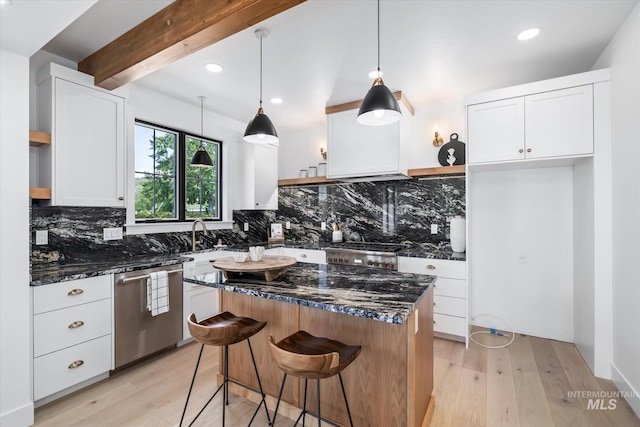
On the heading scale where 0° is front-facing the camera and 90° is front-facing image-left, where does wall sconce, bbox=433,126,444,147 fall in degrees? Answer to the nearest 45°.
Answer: approximately 0°

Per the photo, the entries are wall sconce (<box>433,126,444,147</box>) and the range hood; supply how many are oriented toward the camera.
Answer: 2

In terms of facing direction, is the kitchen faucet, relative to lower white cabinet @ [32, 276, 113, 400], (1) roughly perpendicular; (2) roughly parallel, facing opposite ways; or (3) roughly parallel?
roughly parallel

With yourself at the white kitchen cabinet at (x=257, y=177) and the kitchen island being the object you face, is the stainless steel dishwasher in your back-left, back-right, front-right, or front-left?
front-right

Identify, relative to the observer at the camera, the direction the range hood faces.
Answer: facing the viewer

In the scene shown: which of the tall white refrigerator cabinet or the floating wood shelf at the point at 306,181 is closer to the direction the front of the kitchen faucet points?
the tall white refrigerator cabinet

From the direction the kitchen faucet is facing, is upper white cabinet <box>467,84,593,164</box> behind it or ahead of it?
ahead

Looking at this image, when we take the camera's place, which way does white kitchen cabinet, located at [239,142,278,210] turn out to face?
facing the viewer and to the right of the viewer

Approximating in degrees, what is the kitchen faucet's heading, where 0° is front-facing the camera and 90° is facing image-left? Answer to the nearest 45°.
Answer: approximately 315°

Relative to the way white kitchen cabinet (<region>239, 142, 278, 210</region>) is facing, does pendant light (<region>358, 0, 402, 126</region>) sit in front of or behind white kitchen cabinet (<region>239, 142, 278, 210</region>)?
in front
